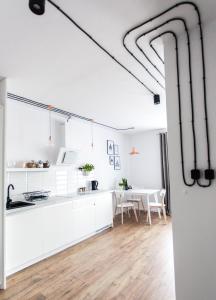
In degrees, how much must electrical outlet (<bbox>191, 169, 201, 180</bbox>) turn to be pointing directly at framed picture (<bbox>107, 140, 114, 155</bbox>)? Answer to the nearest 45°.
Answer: approximately 135° to its right

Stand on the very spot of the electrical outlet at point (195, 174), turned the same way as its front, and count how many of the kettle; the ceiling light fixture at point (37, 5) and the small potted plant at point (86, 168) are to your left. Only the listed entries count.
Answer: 0

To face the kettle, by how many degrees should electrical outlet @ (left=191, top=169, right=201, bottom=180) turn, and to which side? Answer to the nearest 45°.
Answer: approximately 135° to its right

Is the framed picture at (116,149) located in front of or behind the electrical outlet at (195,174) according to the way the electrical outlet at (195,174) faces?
behind

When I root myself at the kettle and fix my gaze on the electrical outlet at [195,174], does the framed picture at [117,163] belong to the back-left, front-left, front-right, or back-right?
back-left

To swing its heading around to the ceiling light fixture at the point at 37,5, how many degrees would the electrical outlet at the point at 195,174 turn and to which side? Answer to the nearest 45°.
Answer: approximately 45° to its right

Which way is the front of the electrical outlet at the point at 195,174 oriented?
toward the camera

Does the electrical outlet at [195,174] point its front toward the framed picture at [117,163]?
no

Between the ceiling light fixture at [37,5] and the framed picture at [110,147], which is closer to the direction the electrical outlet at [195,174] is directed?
the ceiling light fixture

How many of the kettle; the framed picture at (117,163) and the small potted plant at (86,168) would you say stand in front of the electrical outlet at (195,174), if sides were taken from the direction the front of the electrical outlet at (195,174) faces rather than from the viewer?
0

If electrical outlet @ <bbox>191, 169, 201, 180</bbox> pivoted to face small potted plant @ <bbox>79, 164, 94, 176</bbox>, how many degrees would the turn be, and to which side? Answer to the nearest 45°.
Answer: approximately 135° to its right
